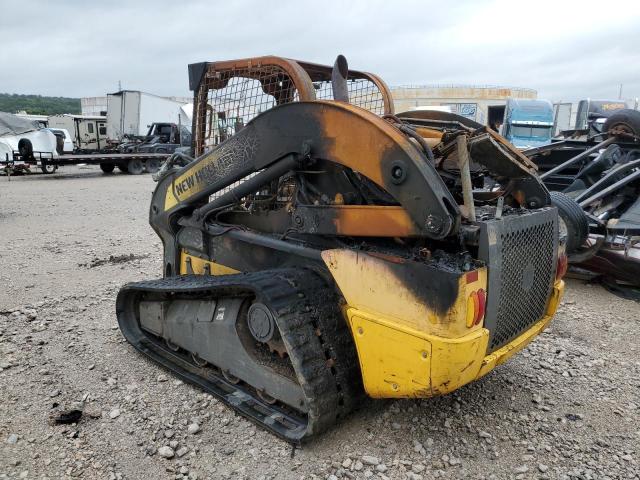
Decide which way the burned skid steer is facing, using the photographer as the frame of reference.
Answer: facing away from the viewer and to the left of the viewer

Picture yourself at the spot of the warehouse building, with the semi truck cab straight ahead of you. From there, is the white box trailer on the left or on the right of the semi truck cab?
right

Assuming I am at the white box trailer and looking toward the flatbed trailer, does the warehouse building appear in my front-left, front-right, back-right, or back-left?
back-left

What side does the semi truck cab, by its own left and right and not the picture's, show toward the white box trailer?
right

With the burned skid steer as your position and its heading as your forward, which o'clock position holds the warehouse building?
The warehouse building is roughly at 2 o'clock from the burned skid steer.

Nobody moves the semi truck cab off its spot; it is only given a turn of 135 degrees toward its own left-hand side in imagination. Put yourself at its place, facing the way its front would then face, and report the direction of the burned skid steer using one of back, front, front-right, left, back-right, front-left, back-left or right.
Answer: back-right

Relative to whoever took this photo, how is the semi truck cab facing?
facing the viewer

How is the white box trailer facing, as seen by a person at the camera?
facing away from the viewer and to the right of the viewer
